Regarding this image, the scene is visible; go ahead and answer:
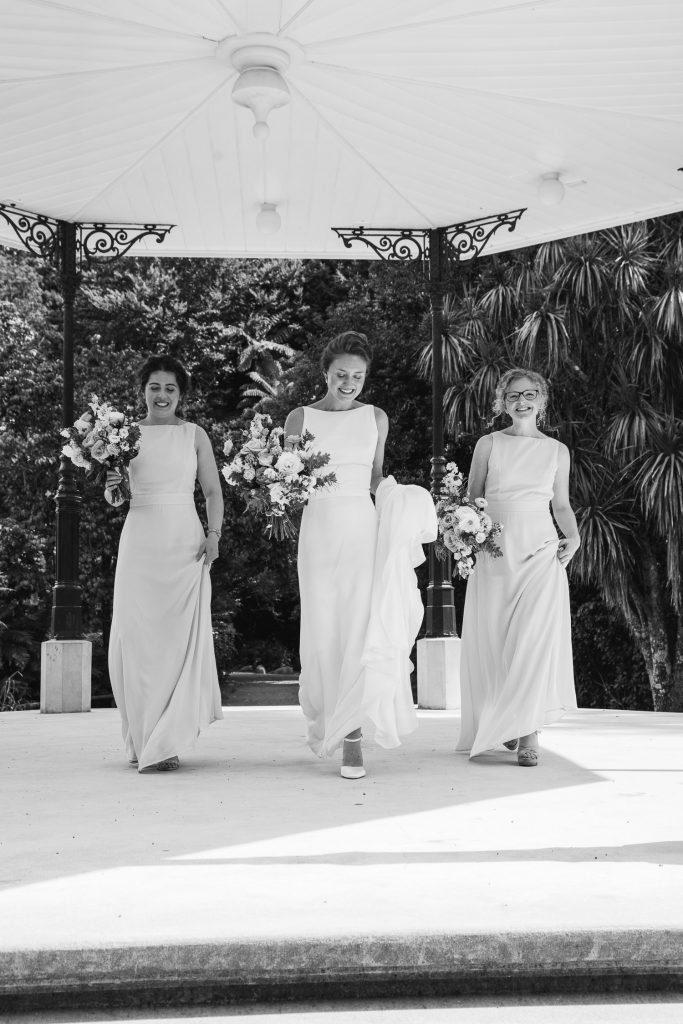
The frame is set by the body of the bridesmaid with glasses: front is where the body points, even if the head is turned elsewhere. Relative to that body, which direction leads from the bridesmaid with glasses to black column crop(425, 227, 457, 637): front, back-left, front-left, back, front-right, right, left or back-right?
back

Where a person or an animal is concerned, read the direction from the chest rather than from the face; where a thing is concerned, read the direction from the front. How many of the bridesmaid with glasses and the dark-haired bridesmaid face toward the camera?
2

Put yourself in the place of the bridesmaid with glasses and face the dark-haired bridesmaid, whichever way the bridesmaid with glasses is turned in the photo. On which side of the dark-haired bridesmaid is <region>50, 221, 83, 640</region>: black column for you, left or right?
right

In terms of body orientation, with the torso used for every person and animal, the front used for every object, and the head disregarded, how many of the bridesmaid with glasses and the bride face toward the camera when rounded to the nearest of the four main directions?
2

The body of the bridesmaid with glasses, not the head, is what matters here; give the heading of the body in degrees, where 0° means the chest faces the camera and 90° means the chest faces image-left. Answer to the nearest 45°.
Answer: approximately 0°

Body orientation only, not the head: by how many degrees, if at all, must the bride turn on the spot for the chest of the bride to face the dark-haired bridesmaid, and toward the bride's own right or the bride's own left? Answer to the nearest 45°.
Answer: approximately 90° to the bride's own right

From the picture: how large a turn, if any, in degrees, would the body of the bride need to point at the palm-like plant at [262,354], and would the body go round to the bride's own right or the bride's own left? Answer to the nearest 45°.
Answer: approximately 180°

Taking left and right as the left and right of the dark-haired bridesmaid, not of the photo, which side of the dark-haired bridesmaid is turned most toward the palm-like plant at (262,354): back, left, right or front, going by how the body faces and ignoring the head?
back
